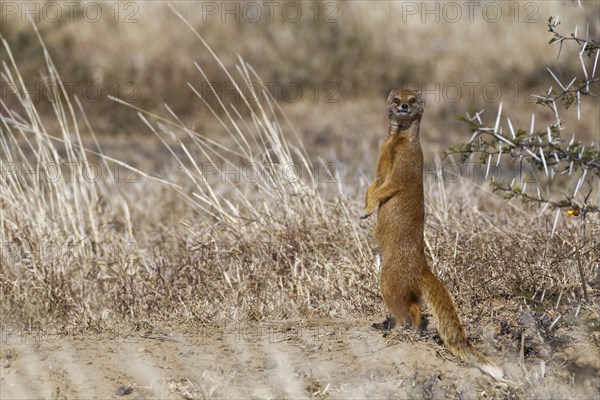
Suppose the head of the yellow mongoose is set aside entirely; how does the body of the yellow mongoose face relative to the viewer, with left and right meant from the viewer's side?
facing to the left of the viewer
